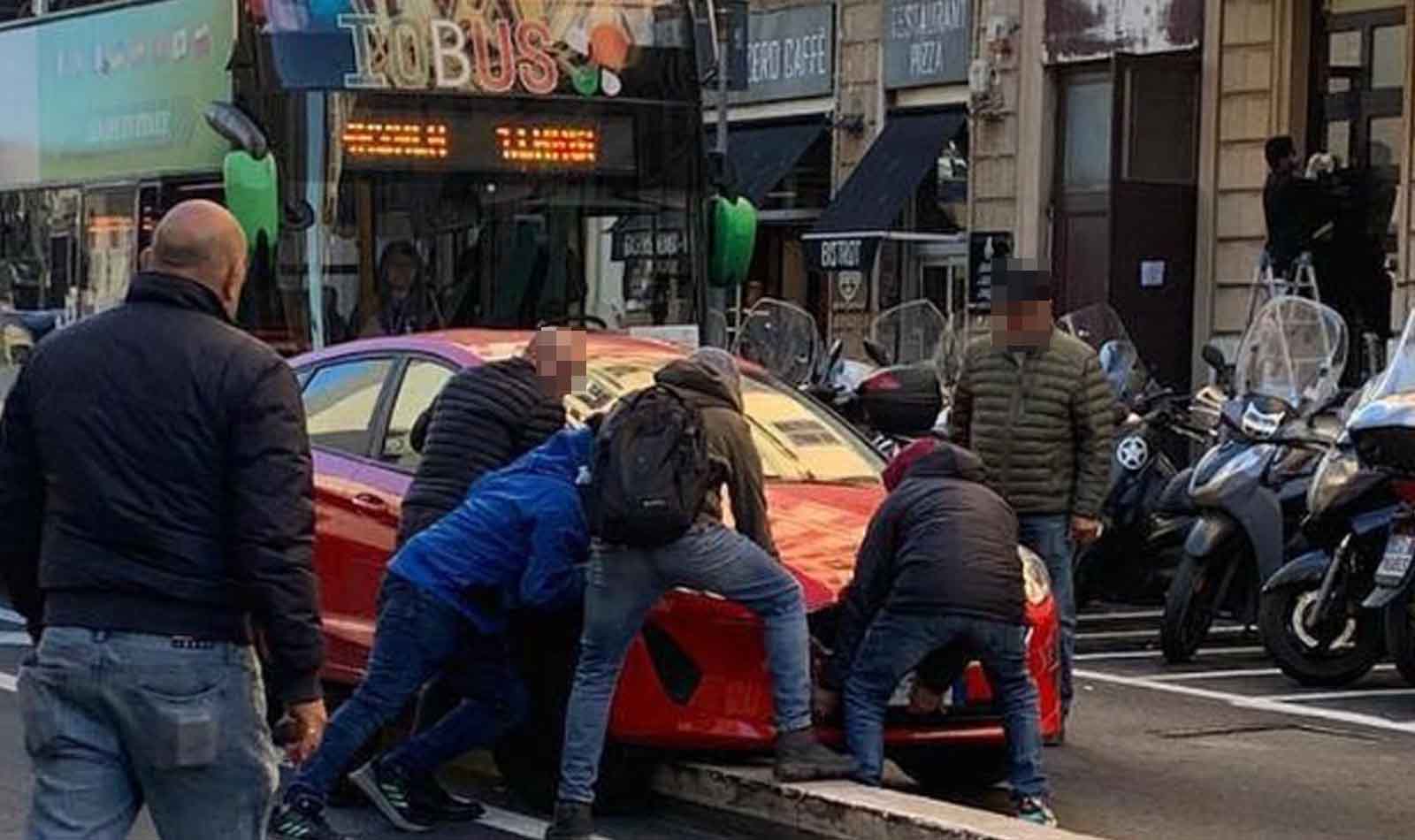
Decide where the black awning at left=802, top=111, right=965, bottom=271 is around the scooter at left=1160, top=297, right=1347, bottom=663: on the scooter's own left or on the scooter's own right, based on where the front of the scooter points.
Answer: on the scooter's own right

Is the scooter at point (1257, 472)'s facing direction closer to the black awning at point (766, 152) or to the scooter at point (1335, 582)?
the scooter

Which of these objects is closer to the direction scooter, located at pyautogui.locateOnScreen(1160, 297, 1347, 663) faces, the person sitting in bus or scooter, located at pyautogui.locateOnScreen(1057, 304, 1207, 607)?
the person sitting in bus

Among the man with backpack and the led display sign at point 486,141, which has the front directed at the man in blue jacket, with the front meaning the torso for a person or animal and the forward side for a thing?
the led display sign

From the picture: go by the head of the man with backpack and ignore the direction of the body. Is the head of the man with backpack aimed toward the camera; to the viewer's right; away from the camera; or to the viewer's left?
away from the camera

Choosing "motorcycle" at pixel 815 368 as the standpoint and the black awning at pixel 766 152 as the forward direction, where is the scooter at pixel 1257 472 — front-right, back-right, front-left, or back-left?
back-right

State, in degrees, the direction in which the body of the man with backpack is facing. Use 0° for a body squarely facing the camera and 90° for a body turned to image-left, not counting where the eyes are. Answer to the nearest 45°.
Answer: approximately 225°

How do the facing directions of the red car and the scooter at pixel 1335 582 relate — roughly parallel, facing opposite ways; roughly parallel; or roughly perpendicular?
roughly perpendicular

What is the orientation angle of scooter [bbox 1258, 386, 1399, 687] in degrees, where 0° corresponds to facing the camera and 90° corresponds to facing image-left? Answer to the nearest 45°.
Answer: approximately 45°

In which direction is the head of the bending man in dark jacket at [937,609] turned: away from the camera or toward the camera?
away from the camera

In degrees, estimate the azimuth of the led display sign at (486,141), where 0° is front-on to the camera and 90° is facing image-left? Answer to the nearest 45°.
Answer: approximately 0°

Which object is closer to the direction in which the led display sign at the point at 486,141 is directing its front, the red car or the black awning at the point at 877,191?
the red car

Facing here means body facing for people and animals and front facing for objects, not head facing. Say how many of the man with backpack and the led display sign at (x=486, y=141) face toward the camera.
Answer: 1
